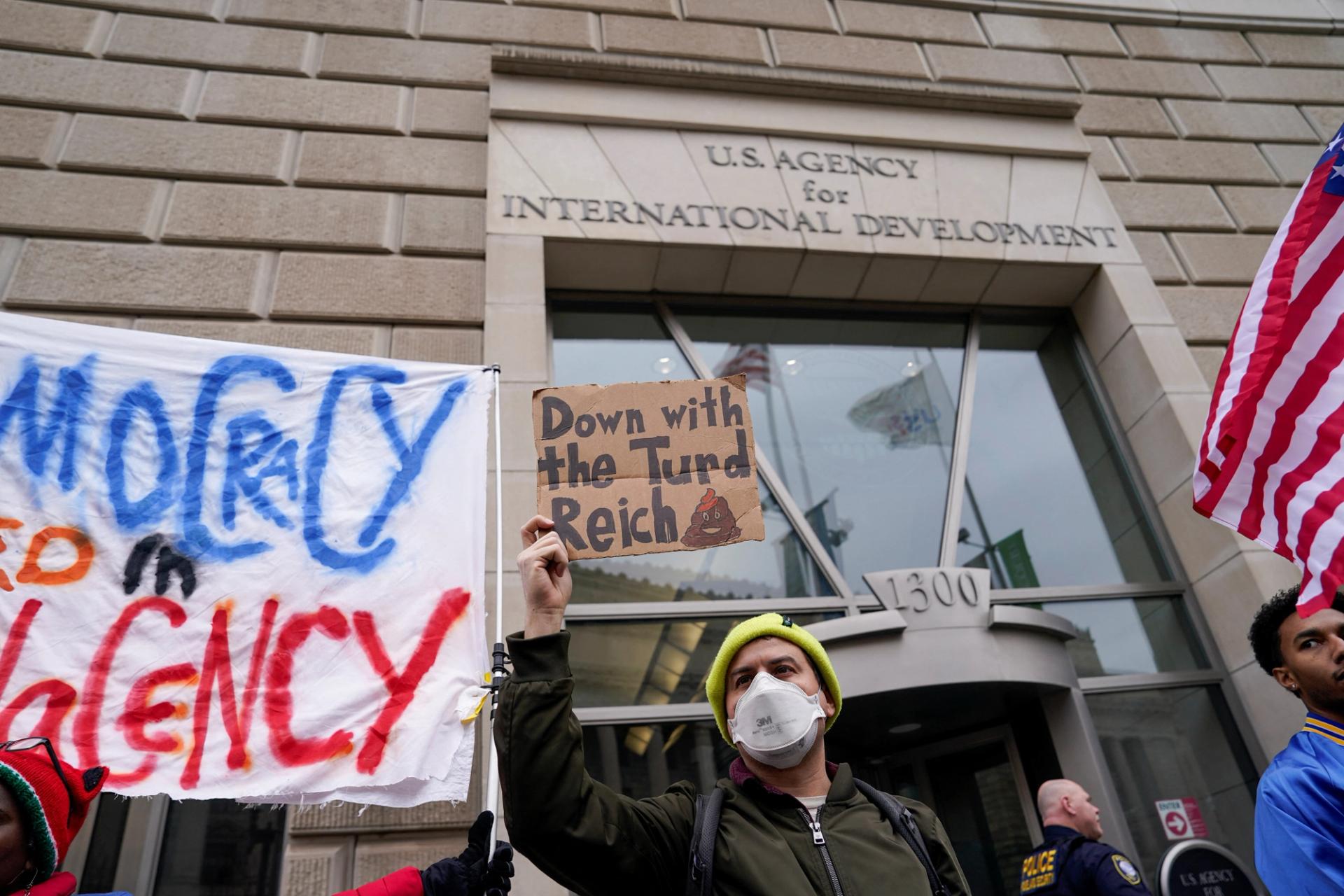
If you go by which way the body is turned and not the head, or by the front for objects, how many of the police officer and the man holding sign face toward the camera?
1

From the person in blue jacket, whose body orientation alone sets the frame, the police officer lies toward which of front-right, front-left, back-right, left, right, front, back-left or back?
back

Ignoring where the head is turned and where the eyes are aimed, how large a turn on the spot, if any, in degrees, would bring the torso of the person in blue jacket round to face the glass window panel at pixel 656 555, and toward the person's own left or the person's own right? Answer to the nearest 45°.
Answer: approximately 135° to the person's own right

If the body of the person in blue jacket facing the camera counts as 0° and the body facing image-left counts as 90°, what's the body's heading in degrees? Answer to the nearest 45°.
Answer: approximately 315°

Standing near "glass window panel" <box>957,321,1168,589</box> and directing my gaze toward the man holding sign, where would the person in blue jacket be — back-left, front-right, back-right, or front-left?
front-left

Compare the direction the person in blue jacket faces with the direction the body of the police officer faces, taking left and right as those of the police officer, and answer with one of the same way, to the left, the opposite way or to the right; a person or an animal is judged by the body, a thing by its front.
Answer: to the right

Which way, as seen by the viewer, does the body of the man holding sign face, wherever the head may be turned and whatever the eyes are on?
toward the camera

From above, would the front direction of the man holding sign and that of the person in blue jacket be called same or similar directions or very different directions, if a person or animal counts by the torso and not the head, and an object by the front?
same or similar directions

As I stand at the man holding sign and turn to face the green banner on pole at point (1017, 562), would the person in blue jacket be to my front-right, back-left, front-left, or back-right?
front-right

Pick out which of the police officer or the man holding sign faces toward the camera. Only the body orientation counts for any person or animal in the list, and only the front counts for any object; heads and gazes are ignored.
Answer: the man holding sign

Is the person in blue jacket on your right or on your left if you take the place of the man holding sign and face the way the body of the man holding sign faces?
on your left
